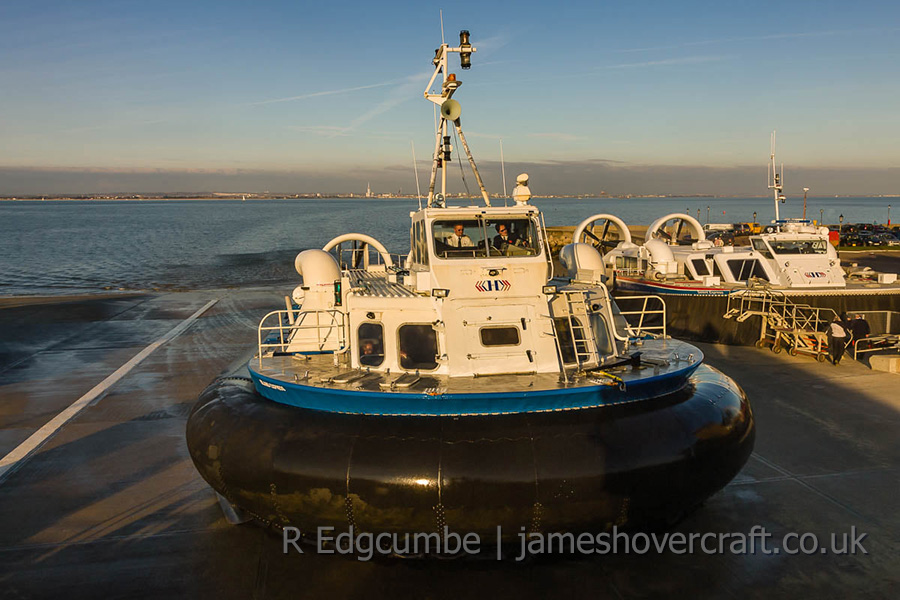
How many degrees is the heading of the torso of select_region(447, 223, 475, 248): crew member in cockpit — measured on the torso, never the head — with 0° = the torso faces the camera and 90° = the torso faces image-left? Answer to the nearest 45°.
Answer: approximately 0°

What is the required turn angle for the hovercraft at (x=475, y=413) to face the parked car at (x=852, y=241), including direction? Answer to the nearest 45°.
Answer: approximately 135° to its left

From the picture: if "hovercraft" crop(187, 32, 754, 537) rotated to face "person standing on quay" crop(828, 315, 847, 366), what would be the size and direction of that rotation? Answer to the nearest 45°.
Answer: approximately 135° to its left

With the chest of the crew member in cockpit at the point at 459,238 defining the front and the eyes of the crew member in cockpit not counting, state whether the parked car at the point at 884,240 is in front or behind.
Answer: behind

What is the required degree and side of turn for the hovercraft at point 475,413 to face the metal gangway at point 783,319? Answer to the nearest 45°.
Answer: approximately 135° to its left
